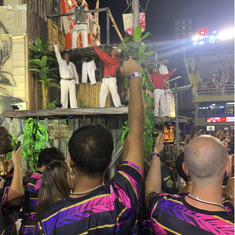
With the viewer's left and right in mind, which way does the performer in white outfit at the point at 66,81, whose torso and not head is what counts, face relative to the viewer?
facing the viewer

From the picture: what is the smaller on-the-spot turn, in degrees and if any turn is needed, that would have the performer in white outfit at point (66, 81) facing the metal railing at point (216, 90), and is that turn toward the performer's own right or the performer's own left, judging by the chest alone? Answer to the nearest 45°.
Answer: approximately 135° to the performer's own left

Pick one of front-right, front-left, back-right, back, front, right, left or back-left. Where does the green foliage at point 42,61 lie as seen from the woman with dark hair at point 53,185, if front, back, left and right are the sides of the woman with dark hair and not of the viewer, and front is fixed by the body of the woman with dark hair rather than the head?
front-left

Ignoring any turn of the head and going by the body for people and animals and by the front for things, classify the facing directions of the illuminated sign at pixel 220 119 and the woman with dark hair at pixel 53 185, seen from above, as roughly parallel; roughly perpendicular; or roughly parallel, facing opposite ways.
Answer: roughly parallel, facing opposite ways

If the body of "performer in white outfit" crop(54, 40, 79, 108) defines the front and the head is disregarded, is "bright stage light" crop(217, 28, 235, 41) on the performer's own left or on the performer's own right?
on the performer's own left

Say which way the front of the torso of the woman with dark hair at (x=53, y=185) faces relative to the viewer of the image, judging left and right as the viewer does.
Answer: facing away from the viewer and to the right of the viewer

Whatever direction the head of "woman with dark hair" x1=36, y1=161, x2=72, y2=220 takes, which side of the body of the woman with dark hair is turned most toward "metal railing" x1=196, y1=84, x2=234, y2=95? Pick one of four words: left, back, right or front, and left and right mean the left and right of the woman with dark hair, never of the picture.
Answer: front

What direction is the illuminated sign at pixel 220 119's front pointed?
toward the camera

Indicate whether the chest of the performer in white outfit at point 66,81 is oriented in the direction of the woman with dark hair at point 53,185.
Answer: yes

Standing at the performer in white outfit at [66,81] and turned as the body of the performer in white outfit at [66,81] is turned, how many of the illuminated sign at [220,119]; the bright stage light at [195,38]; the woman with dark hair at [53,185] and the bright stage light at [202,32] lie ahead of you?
1

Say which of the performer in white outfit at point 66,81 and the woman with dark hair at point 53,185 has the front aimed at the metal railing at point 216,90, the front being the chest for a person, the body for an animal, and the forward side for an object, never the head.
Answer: the woman with dark hair

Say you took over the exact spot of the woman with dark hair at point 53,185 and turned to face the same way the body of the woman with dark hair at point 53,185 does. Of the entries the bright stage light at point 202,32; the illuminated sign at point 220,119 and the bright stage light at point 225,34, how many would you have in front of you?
3

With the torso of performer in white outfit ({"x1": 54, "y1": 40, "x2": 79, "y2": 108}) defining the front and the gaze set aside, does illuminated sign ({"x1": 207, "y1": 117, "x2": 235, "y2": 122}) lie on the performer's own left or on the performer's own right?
on the performer's own left

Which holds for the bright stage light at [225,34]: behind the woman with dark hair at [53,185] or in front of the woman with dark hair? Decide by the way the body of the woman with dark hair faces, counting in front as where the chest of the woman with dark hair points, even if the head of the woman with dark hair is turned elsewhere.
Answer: in front
